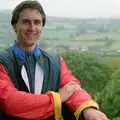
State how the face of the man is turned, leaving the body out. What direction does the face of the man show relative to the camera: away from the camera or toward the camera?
toward the camera

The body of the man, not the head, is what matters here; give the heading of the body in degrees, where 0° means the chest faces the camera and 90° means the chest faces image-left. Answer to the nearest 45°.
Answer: approximately 0°

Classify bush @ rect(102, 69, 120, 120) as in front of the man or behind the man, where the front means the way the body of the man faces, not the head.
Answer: behind
